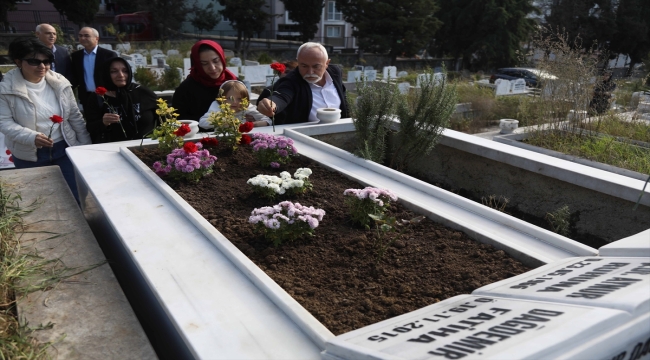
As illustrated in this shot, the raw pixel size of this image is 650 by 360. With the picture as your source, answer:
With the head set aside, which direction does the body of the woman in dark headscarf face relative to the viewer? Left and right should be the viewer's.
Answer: facing the viewer

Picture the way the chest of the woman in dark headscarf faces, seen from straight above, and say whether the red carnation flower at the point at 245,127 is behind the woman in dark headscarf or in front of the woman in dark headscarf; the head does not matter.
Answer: in front

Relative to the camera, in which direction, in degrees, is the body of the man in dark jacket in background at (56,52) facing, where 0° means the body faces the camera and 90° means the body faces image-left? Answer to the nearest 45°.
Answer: approximately 315°

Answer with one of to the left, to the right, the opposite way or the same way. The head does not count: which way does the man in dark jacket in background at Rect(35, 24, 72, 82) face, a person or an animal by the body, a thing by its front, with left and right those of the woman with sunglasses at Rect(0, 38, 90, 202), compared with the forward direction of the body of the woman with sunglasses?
the same way

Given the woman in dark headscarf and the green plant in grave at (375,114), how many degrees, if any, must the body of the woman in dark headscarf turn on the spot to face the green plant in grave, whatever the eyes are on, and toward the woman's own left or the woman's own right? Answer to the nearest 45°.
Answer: approximately 45° to the woman's own left

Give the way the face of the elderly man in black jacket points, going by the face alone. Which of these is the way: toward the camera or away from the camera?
toward the camera

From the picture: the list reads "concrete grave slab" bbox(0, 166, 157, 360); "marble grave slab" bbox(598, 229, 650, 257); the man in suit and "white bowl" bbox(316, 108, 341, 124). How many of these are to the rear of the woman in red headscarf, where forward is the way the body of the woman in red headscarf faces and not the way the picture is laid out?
1

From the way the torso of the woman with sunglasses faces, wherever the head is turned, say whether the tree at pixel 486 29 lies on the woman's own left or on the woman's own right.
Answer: on the woman's own left

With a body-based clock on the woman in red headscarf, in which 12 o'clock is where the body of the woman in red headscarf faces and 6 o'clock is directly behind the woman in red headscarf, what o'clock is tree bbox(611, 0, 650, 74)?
The tree is roughly at 9 o'clock from the woman in red headscarf.

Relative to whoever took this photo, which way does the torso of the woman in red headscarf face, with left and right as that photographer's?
facing the viewer and to the right of the viewer

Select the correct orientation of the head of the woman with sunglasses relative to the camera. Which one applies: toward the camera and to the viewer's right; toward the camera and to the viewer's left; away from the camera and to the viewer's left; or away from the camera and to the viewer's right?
toward the camera and to the viewer's right

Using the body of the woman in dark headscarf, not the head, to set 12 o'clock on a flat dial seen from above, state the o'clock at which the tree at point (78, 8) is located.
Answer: The tree is roughly at 6 o'clock from the woman in dark headscarf.

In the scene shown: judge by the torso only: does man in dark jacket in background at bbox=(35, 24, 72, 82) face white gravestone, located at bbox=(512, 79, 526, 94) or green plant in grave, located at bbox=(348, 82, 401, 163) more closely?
the green plant in grave

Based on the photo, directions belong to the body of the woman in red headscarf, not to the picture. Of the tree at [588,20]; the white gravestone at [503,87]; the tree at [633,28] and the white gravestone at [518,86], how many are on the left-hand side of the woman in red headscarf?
4
